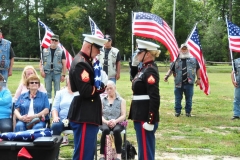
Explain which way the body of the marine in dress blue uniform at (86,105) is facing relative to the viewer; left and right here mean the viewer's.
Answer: facing to the right of the viewer

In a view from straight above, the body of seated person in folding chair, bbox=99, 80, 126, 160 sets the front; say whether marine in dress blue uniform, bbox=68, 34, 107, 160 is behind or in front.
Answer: in front

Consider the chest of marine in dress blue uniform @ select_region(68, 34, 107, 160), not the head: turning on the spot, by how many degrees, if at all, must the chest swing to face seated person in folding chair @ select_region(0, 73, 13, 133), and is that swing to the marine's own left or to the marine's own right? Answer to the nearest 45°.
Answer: approximately 135° to the marine's own left

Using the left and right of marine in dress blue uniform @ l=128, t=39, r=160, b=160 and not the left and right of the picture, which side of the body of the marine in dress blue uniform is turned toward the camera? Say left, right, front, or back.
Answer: left

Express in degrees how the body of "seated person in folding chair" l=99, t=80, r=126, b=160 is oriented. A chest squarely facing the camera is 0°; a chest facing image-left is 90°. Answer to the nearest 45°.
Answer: approximately 0°

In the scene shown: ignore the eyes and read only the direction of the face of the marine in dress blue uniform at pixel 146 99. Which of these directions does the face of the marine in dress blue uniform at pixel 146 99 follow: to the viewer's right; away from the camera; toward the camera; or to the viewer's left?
to the viewer's left

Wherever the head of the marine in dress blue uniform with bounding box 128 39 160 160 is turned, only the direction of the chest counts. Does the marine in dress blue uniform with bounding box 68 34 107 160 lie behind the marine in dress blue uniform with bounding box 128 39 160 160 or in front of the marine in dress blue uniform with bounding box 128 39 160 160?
in front

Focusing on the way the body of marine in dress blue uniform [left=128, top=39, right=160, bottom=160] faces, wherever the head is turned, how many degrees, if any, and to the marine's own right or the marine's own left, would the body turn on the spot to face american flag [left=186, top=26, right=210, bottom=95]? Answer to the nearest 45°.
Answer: approximately 90° to the marine's own right
